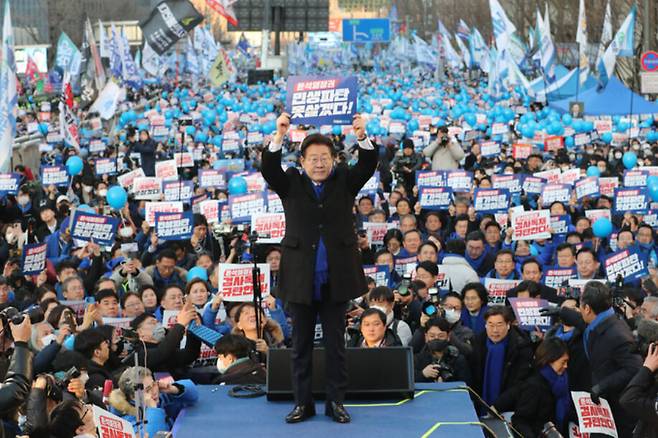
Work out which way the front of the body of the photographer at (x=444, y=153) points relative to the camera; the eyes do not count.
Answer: toward the camera

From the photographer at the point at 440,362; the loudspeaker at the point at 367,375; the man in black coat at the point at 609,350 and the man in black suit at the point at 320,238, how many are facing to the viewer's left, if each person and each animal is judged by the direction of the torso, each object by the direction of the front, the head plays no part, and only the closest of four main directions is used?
1

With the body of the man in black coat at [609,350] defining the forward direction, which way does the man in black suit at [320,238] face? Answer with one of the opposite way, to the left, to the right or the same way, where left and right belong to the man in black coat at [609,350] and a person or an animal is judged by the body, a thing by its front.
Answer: to the left

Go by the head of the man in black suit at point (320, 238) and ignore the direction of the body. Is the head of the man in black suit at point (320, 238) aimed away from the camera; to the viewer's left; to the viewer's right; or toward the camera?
toward the camera

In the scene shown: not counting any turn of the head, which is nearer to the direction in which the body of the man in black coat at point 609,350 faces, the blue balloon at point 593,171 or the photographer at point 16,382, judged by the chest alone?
the photographer

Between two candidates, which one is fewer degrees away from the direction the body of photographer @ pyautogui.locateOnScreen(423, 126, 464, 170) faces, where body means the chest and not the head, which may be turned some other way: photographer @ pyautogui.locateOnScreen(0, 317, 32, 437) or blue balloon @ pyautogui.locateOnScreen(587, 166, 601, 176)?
the photographer

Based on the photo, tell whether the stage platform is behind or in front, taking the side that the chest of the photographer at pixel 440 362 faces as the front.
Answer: in front

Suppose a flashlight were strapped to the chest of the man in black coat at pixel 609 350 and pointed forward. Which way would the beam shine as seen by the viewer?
to the viewer's left

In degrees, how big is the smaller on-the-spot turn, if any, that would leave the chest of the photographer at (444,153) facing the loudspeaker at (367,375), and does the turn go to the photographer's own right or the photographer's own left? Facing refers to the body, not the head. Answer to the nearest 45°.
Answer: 0° — they already face it

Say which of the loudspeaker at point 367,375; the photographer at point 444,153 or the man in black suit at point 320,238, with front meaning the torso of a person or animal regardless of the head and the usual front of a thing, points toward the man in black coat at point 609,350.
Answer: the photographer

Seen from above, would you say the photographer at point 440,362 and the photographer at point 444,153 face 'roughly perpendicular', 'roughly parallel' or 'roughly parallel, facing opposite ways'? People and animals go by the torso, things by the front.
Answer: roughly parallel

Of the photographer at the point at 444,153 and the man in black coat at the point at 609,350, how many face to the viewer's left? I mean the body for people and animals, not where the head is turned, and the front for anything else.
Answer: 1

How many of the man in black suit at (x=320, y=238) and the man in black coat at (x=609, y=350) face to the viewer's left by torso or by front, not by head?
1

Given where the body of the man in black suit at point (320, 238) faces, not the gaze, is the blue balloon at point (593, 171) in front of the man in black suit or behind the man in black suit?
behind

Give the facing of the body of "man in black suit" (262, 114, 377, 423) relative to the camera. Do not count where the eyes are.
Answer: toward the camera

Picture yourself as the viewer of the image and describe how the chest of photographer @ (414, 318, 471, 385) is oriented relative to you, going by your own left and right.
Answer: facing the viewer

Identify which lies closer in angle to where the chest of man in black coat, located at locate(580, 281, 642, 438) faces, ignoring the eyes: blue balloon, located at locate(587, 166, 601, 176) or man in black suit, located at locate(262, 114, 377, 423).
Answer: the man in black suit

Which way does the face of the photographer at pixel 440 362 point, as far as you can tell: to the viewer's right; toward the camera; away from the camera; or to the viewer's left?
toward the camera
